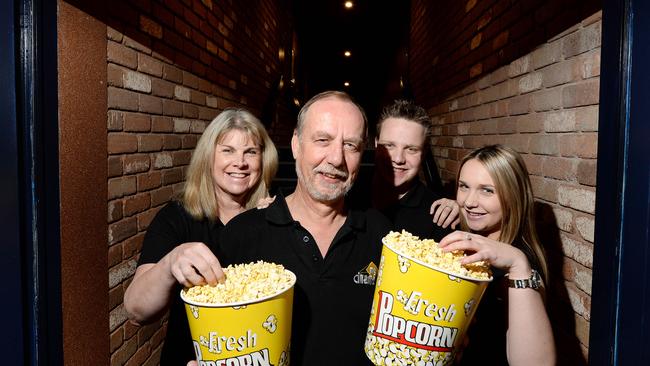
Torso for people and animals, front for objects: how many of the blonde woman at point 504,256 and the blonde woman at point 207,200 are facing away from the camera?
0

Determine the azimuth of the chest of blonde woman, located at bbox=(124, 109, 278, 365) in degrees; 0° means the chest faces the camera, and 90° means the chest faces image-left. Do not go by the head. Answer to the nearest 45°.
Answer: approximately 315°

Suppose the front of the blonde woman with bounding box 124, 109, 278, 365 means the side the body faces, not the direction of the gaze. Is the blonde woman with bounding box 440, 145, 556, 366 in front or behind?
in front

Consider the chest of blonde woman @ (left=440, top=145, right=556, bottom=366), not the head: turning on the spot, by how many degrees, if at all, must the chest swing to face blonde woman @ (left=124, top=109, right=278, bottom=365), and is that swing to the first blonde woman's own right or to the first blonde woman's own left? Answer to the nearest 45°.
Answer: approximately 45° to the first blonde woman's own right
